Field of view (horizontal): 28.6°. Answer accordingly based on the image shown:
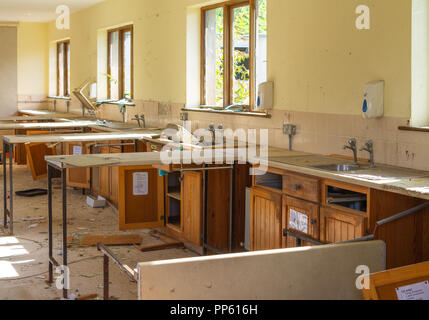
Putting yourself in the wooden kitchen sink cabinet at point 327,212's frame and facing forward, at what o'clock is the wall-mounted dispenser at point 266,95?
The wall-mounted dispenser is roughly at 4 o'clock from the wooden kitchen sink cabinet.

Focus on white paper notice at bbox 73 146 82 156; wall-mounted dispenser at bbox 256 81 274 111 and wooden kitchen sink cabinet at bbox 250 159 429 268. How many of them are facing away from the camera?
0

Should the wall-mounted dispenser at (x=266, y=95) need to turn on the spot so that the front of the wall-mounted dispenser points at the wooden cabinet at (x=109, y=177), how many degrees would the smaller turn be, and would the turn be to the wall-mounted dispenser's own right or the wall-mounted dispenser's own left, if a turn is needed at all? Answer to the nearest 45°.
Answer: approximately 90° to the wall-mounted dispenser's own right

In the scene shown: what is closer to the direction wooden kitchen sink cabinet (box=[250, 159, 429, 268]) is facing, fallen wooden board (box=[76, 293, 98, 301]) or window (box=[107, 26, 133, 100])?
the fallen wooden board

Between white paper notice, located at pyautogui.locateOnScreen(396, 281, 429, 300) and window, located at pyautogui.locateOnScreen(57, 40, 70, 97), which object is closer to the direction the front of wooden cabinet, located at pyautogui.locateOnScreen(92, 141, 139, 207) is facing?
the white paper notice

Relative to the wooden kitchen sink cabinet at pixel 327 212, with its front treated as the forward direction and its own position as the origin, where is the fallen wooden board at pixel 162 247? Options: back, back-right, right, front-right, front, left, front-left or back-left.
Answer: right

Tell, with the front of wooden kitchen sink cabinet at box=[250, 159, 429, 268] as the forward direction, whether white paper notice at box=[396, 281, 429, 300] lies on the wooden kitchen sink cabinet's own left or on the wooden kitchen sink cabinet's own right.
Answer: on the wooden kitchen sink cabinet's own left

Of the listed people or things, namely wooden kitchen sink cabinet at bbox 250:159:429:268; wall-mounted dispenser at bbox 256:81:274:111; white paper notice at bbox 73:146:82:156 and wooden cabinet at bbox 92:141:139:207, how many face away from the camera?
0

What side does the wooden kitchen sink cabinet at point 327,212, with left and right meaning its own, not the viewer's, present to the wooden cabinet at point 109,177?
right

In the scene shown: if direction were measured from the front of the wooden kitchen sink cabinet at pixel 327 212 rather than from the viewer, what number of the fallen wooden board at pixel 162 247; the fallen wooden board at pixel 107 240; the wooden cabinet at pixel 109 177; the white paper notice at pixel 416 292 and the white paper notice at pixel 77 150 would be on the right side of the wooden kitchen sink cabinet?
4

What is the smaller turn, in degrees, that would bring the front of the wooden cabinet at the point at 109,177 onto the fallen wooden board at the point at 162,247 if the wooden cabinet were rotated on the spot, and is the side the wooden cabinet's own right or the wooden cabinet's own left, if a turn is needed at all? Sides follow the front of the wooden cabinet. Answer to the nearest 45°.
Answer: approximately 45° to the wooden cabinet's own left

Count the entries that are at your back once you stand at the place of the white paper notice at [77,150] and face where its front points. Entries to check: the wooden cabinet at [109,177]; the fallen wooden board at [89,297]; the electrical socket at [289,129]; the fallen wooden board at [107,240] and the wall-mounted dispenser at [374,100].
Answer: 0

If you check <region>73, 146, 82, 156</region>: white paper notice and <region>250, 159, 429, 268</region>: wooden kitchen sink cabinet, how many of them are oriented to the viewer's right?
0

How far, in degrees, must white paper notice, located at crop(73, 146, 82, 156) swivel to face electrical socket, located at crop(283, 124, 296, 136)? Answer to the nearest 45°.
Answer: approximately 45° to its left

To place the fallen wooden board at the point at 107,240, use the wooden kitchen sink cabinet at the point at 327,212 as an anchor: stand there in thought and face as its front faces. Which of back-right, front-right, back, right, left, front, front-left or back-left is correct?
right

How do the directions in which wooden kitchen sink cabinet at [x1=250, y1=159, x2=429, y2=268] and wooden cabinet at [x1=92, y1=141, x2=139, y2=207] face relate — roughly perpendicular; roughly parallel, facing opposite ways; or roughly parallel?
roughly parallel

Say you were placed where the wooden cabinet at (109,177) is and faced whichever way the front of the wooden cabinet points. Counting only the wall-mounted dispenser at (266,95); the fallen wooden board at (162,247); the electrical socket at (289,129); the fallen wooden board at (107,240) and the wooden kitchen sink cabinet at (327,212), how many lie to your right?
0

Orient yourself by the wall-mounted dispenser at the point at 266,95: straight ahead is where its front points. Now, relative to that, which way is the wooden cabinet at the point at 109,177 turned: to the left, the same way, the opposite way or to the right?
the same way

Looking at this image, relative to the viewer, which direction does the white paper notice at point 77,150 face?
toward the camera

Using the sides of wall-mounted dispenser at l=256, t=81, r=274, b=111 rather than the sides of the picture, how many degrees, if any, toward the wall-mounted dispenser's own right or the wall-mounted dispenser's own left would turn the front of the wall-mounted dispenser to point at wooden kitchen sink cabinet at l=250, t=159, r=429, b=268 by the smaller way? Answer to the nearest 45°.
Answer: approximately 45° to the wall-mounted dispenser's own left

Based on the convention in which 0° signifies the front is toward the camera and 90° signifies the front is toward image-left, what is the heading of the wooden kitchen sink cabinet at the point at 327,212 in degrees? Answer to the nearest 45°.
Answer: approximately 45°
